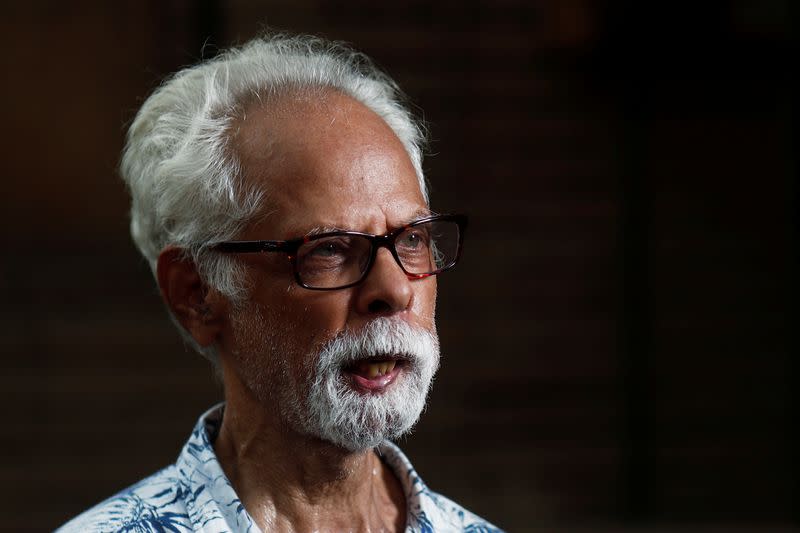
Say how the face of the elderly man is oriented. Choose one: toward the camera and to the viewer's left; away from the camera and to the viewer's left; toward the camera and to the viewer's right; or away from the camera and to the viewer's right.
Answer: toward the camera and to the viewer's right

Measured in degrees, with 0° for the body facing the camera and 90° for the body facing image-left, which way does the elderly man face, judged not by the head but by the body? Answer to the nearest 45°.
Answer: approximately 315°
